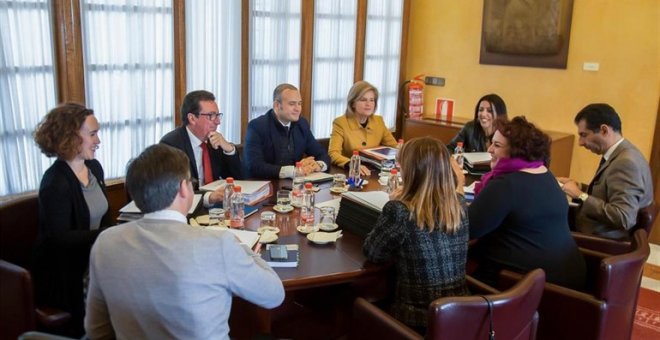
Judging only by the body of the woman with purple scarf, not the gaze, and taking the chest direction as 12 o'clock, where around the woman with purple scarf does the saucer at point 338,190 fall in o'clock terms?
The saucer is roughly at 11 o'clock from the woman with purple scarf.

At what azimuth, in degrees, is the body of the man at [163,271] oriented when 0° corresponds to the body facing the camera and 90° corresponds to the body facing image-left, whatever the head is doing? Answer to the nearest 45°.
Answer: approximately 225°

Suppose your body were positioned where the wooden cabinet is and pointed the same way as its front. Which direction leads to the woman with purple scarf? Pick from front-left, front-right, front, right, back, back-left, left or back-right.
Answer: front-left

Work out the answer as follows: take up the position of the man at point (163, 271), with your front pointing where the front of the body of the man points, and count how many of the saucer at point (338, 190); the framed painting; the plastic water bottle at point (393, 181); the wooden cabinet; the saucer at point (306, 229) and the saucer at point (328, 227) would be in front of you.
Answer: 6

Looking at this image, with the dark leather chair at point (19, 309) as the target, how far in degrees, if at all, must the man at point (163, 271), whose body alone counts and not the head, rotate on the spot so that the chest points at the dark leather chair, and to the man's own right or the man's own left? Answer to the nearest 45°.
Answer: approximately 90° to the man's own left

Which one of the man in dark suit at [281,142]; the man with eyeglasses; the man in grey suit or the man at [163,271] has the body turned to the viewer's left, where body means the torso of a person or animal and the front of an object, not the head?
the man in grey suit

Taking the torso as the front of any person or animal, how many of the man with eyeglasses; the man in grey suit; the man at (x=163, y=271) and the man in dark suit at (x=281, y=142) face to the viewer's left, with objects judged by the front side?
1

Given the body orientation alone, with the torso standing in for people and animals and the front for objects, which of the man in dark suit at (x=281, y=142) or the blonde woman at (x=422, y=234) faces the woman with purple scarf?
the man in dark suit

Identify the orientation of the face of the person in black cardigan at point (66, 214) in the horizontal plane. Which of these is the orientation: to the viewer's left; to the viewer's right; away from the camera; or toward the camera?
to the viewer's right

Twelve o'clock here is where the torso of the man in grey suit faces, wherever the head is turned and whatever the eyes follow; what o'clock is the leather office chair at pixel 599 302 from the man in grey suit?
The leather office chair is roughly at 9 o'clock from the man in grey suit.

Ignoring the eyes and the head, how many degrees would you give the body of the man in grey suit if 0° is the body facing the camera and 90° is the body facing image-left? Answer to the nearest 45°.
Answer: approximately 90°

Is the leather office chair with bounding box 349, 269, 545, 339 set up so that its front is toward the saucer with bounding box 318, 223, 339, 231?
yes

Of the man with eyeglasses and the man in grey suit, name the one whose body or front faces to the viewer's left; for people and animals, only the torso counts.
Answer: the man in grey suit

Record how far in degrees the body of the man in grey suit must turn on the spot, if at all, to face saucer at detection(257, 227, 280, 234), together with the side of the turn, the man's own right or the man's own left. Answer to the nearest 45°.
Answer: approximately 45° to the man's own left

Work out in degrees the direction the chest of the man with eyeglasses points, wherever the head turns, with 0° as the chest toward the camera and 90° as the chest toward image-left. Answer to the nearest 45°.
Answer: approximately 315°

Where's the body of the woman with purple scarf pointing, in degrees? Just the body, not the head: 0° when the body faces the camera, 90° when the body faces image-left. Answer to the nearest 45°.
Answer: approximately 135°

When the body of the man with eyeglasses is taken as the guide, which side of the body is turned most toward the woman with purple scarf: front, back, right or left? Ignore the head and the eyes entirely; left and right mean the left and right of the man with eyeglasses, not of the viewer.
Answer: front

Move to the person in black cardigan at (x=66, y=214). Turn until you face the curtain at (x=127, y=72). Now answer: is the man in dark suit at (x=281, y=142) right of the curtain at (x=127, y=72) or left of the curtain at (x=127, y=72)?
right

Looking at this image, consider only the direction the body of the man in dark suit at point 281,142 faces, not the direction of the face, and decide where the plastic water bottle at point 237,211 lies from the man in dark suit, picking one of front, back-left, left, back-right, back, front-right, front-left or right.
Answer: front-right
